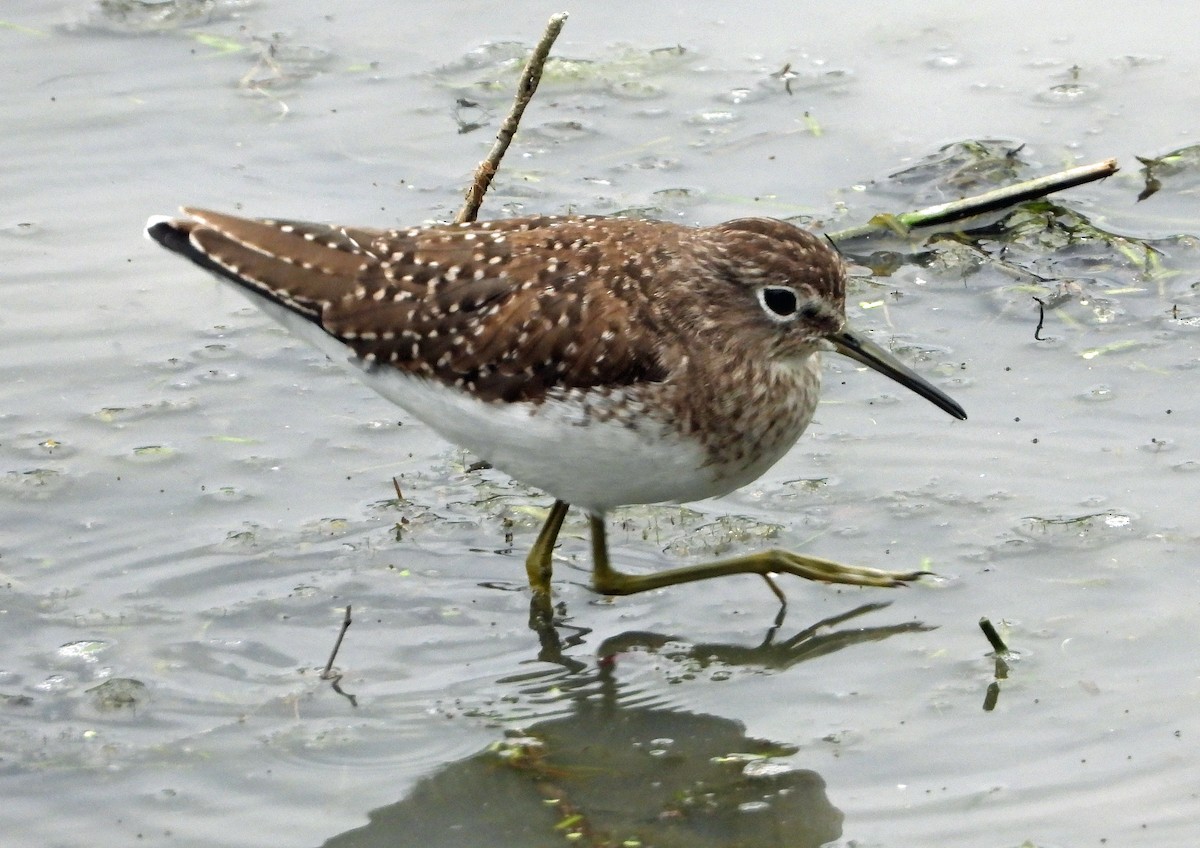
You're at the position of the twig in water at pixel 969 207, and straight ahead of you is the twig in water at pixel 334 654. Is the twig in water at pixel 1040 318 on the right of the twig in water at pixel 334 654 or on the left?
left

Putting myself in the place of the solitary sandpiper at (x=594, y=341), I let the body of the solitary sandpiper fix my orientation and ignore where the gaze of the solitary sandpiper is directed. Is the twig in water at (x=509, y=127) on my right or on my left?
on my left

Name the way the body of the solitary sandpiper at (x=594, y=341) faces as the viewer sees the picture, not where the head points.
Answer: to the viewer's right

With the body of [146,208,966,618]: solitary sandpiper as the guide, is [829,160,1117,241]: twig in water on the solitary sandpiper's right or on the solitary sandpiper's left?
on the solitary sandpiper's left

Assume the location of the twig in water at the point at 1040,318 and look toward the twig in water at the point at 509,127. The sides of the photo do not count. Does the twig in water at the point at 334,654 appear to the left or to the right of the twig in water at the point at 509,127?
left

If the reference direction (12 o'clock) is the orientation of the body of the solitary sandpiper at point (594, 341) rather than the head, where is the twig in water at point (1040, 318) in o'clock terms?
The twig in water is roughly at 11 o'clock from the solitary sandpiper.

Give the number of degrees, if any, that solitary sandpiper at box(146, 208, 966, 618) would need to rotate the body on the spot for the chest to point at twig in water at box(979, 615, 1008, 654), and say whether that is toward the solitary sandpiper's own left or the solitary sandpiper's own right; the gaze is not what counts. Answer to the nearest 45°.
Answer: approximately 45° to the solitary sandpiper's own right
